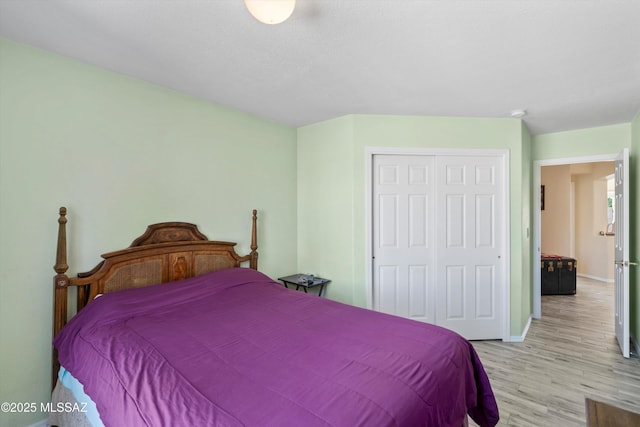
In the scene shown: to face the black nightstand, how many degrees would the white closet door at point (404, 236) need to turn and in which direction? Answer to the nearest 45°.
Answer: approximately 90° to its right

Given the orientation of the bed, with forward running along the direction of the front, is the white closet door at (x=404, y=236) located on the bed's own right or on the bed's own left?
on the bed's own left

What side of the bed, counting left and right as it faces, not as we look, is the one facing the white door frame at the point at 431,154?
left

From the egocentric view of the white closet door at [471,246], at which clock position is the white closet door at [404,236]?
the white closet door at [404,236] is roughly at 2 o'clock from the white closet door at [471,246].

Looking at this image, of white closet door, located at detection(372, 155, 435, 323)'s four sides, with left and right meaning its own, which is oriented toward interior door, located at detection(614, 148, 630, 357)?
left

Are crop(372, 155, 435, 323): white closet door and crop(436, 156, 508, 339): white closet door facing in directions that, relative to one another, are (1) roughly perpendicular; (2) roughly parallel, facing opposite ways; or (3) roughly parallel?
roughly parallel

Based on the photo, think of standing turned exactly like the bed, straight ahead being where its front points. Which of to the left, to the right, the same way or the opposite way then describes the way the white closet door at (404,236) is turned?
to the right

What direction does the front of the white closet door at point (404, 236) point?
toward the camera

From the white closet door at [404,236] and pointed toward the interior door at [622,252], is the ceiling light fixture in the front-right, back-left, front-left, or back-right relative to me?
back-right

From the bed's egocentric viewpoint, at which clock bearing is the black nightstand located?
The black nightstand is roughly at 8 o'clock from the bed.

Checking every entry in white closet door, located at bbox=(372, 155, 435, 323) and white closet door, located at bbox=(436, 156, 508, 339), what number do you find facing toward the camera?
2

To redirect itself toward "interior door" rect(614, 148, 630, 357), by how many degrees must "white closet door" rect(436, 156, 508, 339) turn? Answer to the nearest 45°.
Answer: approximately 90° to its left

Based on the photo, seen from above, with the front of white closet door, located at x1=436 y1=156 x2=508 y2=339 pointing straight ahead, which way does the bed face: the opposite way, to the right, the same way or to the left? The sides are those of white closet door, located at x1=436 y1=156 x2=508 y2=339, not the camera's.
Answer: to the left

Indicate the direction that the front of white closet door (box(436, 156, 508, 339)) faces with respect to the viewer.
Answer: facing the viewer

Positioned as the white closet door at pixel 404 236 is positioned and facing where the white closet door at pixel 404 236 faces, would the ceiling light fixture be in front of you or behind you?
in front

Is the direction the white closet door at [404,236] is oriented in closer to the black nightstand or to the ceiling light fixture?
the ceiling light fixture

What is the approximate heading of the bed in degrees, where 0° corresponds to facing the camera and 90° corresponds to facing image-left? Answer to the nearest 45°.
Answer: approximately 315°
